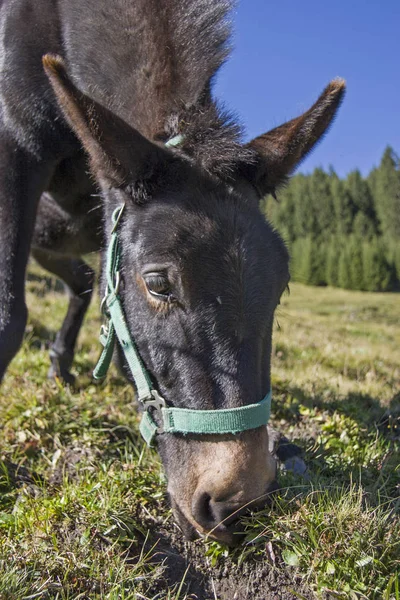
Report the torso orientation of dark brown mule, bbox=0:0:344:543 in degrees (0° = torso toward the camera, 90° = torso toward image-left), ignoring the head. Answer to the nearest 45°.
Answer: approximately 315°
